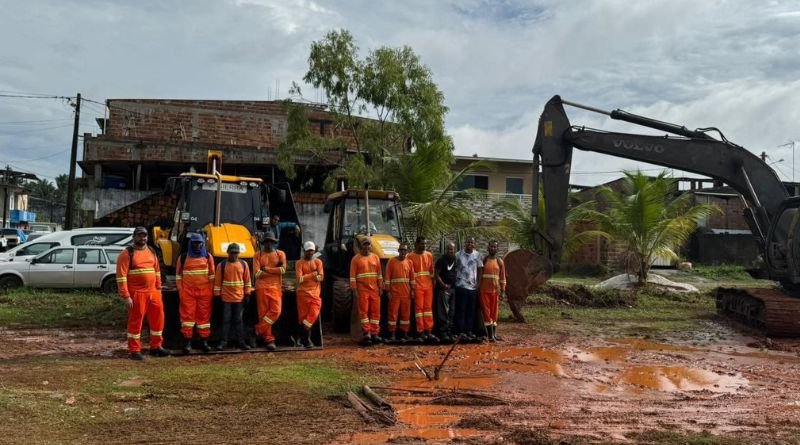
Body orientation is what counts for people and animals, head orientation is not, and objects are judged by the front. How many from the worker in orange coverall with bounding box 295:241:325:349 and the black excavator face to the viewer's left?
1

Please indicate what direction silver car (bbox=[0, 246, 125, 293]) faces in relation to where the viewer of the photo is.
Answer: facing to the left of the viewer

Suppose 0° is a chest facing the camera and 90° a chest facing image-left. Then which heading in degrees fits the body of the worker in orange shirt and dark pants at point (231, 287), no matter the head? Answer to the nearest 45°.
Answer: approximately 0°

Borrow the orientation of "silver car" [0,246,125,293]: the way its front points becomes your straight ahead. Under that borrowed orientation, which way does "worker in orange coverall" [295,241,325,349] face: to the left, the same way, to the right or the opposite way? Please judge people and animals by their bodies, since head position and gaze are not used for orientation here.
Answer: to the left

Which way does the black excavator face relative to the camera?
to the viewer's left

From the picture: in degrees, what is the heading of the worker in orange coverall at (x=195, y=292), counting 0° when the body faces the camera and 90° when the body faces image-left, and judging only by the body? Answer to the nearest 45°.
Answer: approximately 0°

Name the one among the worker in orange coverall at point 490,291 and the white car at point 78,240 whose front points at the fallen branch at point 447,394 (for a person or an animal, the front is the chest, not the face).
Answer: the worker in orange coverall

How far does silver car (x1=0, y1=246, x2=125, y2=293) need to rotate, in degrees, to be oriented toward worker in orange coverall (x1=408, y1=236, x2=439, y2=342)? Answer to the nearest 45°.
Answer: approximately 135° to its left
